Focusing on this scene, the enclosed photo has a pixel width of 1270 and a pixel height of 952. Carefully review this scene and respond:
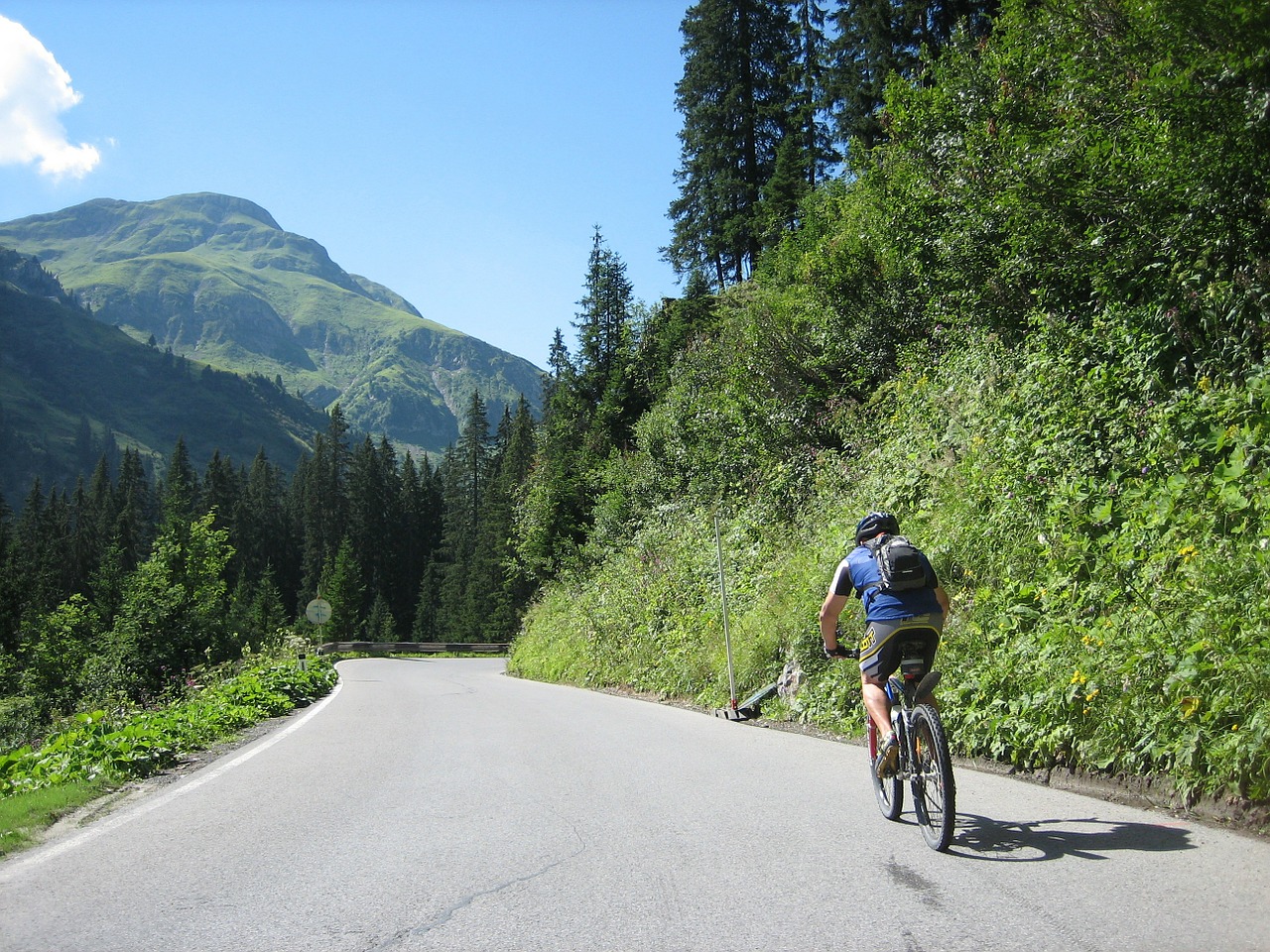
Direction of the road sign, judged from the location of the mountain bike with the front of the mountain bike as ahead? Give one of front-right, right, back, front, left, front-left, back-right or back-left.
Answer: front-left

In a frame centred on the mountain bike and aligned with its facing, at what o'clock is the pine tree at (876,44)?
The pine tree is roughly at 12 o'clock from the mountain bike.

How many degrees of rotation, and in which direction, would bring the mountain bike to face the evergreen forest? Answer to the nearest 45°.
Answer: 0° — it already faces it

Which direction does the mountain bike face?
away from the camera
